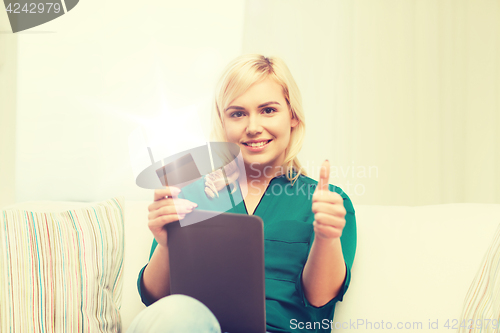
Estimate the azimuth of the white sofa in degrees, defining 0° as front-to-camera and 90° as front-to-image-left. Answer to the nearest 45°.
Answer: approximately 0°

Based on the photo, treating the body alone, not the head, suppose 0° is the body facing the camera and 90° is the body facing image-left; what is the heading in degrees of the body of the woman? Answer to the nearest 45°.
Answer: approximately 0°
